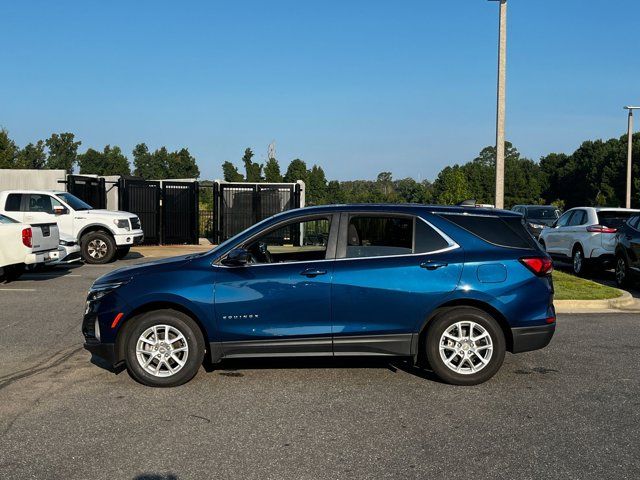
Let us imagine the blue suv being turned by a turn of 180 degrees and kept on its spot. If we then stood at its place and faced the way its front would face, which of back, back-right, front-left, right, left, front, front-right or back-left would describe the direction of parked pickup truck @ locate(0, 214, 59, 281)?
back-left

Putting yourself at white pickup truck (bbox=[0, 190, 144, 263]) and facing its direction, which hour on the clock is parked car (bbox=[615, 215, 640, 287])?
The parked car is roughly at 12 o'clock from the white pickup truck.

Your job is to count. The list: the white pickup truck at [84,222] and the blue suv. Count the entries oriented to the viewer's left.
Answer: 1

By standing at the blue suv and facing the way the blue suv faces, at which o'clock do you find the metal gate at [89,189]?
The metal gate is roughly at 2 o'clock from the blue suv.

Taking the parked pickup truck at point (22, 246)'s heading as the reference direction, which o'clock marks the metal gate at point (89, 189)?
The metal gate is roughly at 2 o'clock from the parked pickup truck.

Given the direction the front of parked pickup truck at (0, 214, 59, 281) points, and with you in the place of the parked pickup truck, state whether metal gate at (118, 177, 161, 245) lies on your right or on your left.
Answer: on your right

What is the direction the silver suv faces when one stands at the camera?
facing away from the viewer and to the left of the viewer

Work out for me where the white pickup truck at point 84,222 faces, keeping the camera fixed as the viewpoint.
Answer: facing the viewer and to the right of the viewer

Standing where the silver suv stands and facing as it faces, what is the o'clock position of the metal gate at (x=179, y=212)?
The metal gate is roughly at 11 o'clock from the silver suv.

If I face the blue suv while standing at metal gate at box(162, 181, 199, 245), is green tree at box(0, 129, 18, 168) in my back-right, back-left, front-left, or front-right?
back-right

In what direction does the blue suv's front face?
to the viewer's left

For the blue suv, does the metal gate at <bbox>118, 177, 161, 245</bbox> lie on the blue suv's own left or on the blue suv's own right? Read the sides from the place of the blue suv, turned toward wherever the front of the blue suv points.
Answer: on the blue suv's own right

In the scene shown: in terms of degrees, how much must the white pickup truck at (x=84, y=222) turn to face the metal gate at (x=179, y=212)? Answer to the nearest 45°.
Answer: approximately 90° to its left

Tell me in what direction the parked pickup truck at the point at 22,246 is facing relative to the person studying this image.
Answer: facing away from the viewer and to the left of the viewer

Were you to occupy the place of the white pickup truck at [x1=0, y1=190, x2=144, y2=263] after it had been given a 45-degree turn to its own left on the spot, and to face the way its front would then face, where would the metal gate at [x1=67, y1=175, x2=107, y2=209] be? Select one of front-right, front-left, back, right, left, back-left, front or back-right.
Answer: left

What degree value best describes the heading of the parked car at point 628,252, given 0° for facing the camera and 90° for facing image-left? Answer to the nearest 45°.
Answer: approximately 135°

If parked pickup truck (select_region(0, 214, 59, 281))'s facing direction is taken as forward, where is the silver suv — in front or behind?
behind

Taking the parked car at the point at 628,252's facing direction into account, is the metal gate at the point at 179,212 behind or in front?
in front
